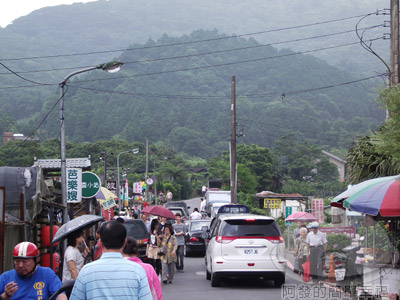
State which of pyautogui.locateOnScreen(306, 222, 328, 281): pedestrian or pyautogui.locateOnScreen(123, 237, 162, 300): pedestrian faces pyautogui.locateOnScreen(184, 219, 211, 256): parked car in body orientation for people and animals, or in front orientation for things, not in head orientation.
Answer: pyautogui.locateOnScreen(123, 237, 162, 300): pedestrian

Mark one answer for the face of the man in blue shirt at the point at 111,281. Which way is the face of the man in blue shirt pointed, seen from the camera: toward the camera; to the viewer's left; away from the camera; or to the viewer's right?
away from the camera

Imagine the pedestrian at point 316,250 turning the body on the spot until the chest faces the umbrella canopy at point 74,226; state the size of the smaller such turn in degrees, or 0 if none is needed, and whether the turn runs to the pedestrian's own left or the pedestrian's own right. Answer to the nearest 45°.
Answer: approximately 45° to the pedestrian's own right

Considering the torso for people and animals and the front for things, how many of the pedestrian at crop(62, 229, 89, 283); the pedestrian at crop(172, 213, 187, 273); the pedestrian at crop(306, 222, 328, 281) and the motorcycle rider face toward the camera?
3

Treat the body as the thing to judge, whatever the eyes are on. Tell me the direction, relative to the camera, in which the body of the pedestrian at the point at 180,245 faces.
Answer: toward the camera

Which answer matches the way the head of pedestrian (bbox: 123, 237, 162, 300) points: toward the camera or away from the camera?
away from the camera

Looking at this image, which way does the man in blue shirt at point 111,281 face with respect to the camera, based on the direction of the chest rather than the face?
away from the camera

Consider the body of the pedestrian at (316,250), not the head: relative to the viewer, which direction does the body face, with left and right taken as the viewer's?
facing the viewer

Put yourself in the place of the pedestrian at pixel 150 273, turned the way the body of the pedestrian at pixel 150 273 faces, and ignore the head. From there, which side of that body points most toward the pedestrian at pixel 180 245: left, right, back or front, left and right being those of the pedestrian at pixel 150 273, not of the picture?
front

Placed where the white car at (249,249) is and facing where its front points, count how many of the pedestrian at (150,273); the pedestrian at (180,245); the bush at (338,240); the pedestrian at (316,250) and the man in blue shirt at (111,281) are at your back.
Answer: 2

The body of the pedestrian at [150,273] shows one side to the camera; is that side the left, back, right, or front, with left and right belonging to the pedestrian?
back

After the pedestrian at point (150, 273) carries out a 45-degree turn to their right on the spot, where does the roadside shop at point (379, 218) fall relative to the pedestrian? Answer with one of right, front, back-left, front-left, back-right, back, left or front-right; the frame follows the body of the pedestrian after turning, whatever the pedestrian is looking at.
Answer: front

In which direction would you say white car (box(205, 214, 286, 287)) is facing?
away from the camera

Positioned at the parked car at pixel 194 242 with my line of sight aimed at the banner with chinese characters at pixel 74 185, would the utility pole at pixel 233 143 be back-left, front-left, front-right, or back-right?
back-right
